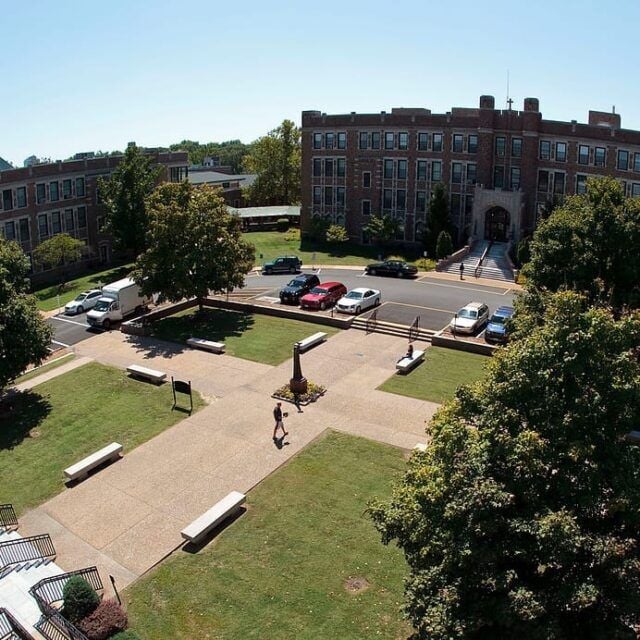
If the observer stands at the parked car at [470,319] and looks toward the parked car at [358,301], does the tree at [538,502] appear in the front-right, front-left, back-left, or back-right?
back-left

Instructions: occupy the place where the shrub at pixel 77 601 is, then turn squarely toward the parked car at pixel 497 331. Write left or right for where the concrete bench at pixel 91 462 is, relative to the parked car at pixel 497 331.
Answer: left

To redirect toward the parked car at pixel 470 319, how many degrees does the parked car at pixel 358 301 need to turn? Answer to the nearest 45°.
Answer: approximately 90° to its left

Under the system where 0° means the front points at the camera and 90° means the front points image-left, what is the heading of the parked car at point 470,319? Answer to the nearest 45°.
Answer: approximately 45°

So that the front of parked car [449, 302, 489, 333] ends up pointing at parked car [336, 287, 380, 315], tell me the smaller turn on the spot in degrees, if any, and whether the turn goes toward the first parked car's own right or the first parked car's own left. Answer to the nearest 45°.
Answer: approximately 90° to the first parked car's own right

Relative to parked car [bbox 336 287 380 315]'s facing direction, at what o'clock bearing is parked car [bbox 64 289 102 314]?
parked car [bbox 64 289 102 314] is roughly at 2 o'clock from parked car [bbox 336 287 380 315].

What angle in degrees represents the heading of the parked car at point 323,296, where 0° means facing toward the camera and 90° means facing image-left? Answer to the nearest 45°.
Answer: approximately 45°

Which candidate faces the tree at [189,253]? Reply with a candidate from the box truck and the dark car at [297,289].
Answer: the dark car
